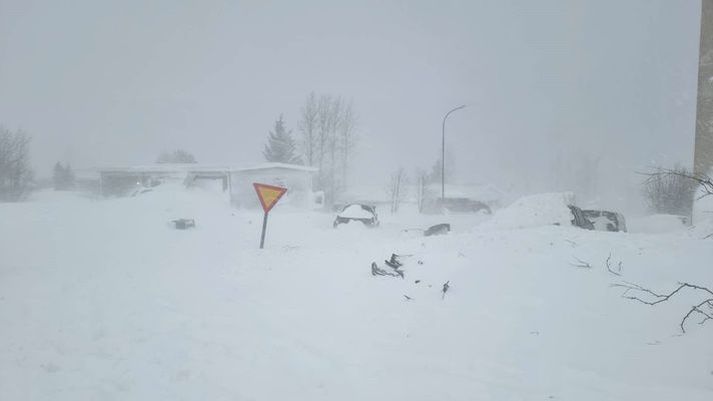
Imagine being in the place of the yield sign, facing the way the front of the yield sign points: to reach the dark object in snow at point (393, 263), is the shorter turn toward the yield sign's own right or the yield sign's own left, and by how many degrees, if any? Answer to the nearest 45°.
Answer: approximately 45° to the yield sign's own left

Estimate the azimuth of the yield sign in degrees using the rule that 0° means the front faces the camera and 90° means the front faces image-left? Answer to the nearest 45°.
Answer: approximately 0°

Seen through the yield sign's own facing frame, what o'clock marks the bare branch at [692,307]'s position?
The bare branch is roughly at 11 o'clock from the yield sign.

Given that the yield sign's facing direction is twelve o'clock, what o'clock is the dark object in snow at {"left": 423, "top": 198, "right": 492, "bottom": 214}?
The dark object in snow is roughly at 7 o'clock from the yield sign.

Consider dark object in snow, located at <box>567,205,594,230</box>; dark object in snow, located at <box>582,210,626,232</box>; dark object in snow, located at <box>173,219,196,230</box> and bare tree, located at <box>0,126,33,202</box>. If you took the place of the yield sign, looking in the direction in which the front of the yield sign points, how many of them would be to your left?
2

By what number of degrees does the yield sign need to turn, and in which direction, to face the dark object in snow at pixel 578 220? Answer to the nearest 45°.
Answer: approximately 90° to its left

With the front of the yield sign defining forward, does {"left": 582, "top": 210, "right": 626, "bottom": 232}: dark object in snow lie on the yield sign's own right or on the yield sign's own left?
on the yield sign's own left

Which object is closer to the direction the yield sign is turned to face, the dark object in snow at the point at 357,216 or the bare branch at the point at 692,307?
the bare branch

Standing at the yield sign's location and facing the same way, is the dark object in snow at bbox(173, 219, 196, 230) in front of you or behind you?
behind

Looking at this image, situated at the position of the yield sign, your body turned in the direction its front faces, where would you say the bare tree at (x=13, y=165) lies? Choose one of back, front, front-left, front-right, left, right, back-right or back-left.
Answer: back-right

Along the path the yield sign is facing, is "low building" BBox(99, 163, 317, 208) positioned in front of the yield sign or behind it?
behind

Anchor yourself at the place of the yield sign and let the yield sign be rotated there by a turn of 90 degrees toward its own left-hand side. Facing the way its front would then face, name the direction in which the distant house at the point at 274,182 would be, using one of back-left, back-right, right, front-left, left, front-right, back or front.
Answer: left
